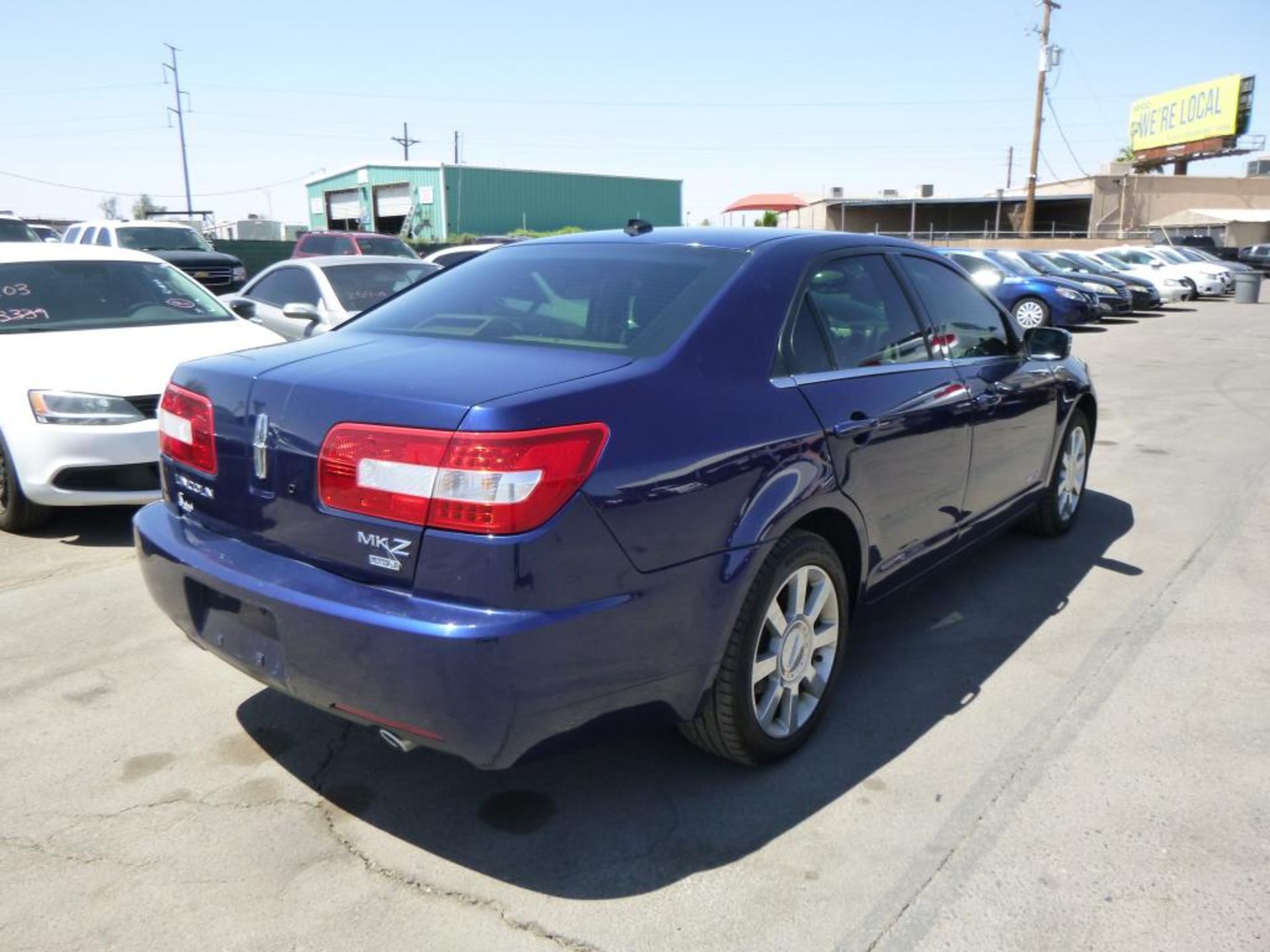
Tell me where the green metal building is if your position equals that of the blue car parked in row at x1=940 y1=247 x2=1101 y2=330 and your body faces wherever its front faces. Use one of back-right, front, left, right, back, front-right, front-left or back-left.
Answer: back

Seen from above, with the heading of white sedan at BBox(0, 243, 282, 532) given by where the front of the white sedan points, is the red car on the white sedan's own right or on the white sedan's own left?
on the white sedan's own left

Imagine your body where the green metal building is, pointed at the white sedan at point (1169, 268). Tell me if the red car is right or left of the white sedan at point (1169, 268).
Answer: right

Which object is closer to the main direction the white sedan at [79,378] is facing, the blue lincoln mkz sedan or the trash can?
the blue lincoln mkz sedan

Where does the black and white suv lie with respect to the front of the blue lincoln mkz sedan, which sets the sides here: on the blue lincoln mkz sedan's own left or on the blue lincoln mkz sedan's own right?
on the blue lincoln mkz sedan's own left

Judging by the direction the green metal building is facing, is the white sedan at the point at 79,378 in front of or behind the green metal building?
in front

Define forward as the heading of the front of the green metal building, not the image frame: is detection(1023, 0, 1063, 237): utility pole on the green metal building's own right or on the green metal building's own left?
on the green metal building's own left

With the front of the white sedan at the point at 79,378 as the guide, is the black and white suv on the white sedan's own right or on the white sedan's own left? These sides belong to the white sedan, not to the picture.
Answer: on the white sedan's own left

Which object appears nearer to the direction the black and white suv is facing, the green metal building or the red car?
the red car

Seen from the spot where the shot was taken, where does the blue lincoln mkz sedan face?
facing away from the viewer and to the right of the viewer

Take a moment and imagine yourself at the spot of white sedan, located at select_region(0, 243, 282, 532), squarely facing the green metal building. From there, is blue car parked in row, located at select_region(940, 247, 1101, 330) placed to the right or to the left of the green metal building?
right

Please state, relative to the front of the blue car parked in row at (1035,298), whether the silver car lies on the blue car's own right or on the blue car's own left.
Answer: on the blue car's own right

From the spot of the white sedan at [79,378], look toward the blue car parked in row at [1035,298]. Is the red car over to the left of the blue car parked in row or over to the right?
left

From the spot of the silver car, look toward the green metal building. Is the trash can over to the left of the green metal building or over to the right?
right
